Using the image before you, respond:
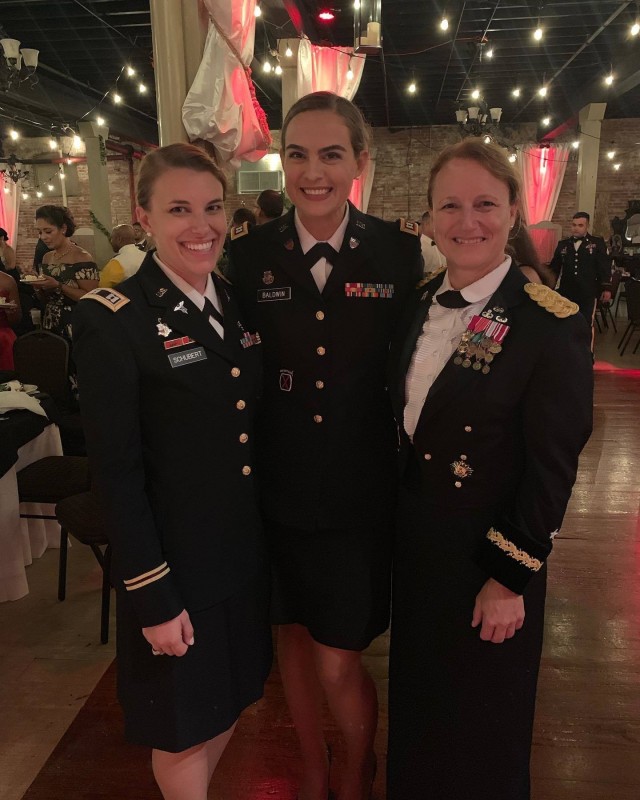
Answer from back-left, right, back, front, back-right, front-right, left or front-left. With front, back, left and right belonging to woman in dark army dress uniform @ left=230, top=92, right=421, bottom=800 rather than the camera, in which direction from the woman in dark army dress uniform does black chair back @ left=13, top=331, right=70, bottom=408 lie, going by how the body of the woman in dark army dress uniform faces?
back-right

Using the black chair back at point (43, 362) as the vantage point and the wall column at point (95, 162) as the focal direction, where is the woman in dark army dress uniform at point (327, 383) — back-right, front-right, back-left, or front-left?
back-right

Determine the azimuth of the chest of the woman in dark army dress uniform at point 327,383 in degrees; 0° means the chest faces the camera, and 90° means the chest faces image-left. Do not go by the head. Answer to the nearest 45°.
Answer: approximately 0°

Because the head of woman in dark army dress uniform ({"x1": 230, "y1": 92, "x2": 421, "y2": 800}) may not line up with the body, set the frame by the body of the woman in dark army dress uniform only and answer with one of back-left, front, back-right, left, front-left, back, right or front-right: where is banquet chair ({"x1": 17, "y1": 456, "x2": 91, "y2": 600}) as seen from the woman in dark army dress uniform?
back-right

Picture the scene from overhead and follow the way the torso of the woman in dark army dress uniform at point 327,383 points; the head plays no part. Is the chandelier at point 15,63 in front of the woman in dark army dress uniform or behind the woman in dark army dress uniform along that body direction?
behind

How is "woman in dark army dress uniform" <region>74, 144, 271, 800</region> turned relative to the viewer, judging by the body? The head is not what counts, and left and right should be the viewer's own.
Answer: facing the viewer and to the right of the viewer

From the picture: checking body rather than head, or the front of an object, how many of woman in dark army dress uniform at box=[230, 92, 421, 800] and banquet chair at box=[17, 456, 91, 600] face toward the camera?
1

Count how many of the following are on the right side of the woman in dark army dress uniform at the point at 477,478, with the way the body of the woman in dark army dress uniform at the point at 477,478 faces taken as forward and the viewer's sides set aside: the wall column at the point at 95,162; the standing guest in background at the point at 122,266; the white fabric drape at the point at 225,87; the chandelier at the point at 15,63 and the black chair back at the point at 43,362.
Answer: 5

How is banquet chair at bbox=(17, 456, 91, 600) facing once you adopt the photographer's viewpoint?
facing away from the viewer and to the left of the viewer
